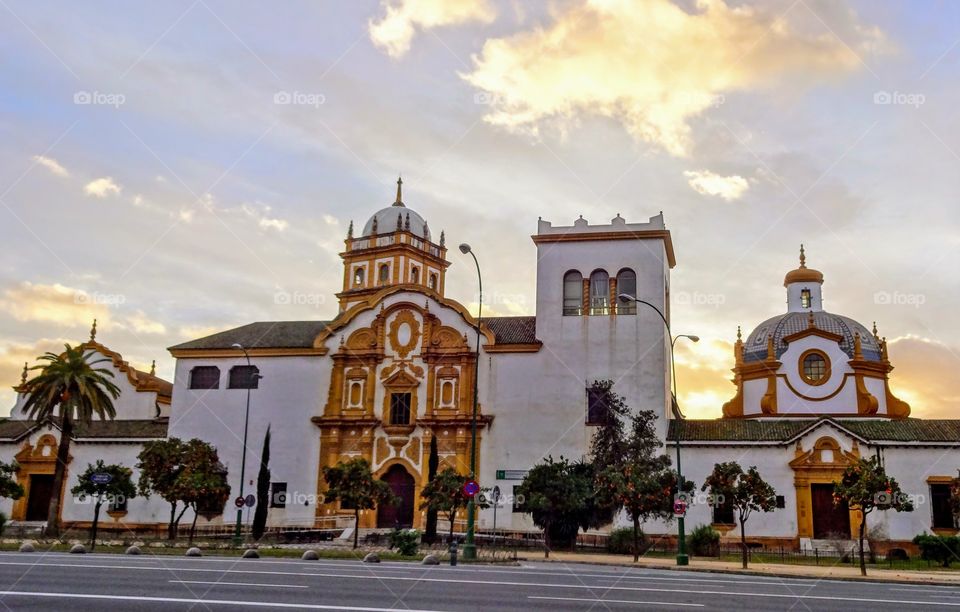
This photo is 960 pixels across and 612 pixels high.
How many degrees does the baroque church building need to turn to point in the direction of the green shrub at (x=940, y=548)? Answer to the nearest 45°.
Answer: approximately 45° to its left

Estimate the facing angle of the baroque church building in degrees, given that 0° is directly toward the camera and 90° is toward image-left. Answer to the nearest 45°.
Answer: approximately 0°

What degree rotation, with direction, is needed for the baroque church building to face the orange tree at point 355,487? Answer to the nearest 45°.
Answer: approximately 45° to its right

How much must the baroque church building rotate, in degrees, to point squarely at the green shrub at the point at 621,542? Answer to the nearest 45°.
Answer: approximately 45° to its left

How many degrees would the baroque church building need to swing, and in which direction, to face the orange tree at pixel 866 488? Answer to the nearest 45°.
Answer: approximately 45° to its left
